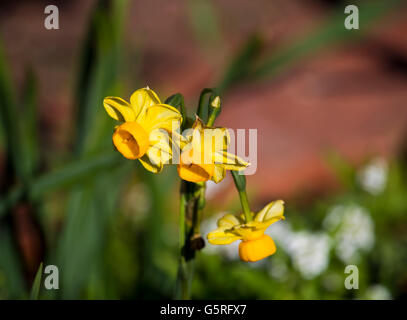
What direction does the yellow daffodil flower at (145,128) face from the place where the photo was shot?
facing the viewer and to the left of the viewer

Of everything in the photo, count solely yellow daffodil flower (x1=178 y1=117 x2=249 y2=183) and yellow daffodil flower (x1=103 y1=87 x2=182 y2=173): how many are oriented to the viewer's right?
0

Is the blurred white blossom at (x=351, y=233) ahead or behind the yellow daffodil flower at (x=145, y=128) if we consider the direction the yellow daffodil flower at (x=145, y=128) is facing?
behind

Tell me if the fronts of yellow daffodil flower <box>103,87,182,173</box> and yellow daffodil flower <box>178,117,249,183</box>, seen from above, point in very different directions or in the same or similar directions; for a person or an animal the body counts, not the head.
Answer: same or similar directions

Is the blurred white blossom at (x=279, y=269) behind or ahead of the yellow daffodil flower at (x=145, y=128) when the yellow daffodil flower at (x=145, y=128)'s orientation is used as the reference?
behind

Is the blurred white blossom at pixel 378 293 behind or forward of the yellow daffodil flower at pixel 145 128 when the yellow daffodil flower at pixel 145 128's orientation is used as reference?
behind

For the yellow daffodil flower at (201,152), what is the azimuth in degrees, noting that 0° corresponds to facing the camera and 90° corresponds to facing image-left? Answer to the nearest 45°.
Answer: approximately 45°
